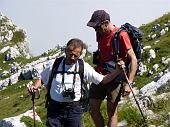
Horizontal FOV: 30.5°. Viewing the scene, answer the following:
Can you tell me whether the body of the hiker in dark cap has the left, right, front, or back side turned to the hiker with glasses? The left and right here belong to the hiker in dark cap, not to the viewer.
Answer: front

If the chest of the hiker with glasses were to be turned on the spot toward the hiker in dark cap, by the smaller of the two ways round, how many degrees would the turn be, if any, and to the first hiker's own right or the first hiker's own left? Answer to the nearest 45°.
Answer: approximately 135° to the first hiker's own left

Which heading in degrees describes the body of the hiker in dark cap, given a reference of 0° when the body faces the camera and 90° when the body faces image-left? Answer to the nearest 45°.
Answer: approximately 45°

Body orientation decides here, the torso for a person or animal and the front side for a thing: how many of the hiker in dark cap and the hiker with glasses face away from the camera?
0

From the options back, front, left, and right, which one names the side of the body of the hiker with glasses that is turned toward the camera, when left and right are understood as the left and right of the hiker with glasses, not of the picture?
front
